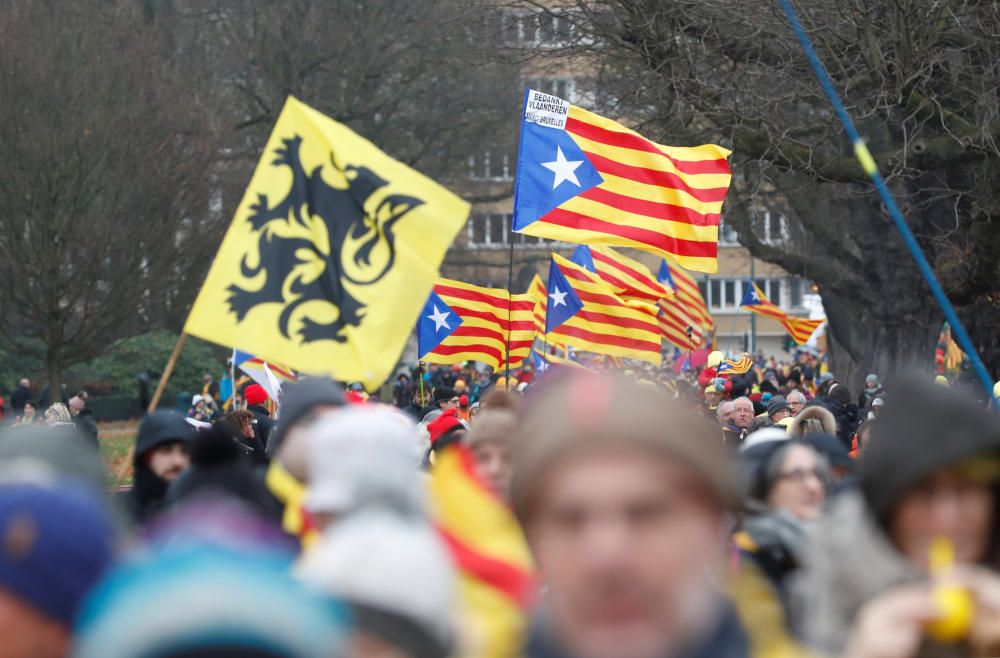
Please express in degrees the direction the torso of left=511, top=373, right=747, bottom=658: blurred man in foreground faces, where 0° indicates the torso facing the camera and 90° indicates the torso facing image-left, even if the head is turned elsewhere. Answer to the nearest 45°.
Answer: approximately 0°

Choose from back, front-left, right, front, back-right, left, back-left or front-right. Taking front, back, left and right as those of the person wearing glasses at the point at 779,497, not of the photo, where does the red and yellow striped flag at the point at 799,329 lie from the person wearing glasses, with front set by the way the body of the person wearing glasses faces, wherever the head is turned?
back-left

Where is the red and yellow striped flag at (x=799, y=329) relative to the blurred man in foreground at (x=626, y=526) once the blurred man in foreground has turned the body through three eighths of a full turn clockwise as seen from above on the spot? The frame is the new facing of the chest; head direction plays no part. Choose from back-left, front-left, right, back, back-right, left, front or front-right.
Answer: front-right

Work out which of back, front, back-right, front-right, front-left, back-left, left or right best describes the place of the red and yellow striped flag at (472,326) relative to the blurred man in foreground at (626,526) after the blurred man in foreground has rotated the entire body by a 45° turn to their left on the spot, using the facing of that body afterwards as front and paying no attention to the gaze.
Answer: back-left

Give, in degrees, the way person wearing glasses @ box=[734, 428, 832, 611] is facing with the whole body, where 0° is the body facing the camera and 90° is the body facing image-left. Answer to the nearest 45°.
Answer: approximately 315°

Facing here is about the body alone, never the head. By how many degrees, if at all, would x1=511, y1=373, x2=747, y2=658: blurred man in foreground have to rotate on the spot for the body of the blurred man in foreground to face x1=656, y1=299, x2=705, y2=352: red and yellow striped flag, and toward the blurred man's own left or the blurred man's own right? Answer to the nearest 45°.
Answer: approximately 180°

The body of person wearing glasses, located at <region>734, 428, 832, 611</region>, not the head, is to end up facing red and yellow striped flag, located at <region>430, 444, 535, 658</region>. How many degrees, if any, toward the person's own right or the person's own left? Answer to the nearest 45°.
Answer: approximately 90° to the person's own right

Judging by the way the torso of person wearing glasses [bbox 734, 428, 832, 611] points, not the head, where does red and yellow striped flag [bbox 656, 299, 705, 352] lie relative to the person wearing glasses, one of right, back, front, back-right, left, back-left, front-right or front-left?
back-left
